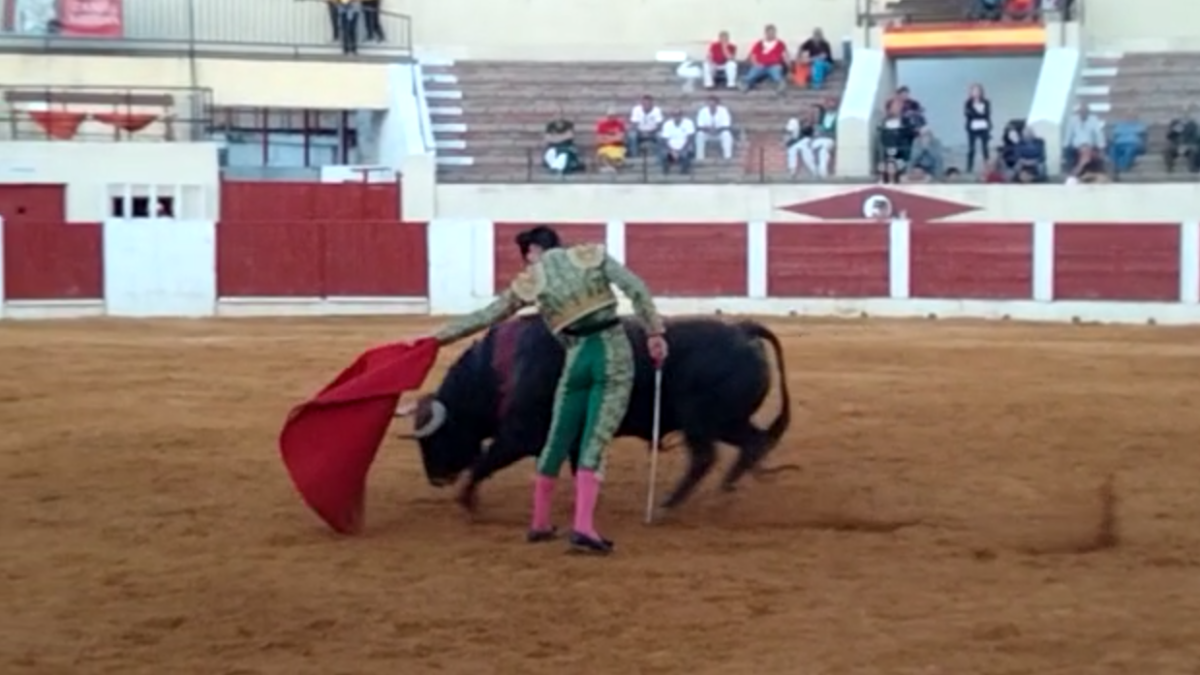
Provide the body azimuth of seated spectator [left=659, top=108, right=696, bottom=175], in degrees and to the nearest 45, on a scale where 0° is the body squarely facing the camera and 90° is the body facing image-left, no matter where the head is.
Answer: approximately 0°

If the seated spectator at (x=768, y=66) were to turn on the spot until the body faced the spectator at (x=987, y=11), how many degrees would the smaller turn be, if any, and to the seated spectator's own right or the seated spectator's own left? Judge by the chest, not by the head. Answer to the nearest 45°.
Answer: approximately 90° to the seated spectator's own left

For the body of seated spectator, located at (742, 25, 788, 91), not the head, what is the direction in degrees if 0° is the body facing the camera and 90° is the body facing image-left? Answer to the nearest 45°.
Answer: approximately 0°

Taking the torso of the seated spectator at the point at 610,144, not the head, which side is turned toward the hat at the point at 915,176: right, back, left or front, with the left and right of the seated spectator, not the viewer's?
left

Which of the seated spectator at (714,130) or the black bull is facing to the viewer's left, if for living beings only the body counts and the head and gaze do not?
the black bull

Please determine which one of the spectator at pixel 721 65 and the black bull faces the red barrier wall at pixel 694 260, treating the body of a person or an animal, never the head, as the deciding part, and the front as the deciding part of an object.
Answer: the spectator

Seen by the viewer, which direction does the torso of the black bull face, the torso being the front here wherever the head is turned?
to the viewer's left
